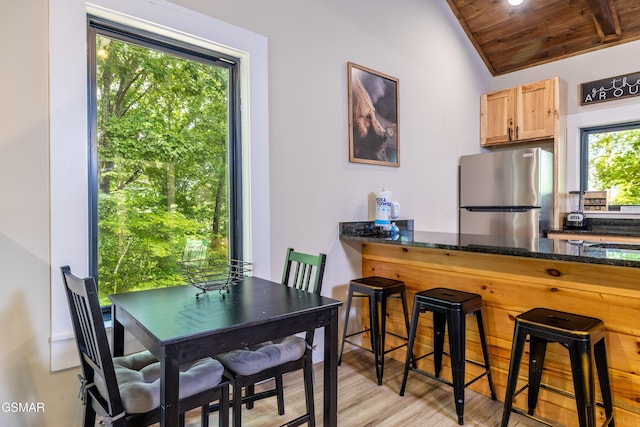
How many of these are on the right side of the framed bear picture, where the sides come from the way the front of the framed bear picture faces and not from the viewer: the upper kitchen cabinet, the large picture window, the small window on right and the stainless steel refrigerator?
1

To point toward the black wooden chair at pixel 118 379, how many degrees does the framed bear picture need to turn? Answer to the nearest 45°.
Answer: approximately 90° to its right

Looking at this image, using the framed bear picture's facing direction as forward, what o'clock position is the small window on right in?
The small window on right is roughly at 10 o'clock from the framed bear picture.

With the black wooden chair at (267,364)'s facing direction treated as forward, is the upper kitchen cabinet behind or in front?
behind

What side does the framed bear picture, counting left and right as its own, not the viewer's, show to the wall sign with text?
left

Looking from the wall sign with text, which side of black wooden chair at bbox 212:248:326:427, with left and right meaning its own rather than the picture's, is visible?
back

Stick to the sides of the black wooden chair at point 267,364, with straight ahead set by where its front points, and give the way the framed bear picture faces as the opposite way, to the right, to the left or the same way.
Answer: to the left

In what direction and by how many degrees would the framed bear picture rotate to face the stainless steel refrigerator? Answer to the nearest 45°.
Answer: approximately 90° to its left

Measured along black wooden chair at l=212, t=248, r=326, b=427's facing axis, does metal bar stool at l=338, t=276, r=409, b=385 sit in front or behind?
behind

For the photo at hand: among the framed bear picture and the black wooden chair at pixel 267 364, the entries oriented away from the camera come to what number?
0

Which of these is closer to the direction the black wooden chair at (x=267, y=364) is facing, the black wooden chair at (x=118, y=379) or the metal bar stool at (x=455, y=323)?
the black wooden chair

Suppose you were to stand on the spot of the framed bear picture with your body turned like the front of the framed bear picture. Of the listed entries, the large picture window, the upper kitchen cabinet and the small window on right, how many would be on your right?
1

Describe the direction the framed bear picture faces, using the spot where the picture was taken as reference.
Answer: facing the viewer and to the right of the viewer

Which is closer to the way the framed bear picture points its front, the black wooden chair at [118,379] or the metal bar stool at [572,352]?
the metal bar stool

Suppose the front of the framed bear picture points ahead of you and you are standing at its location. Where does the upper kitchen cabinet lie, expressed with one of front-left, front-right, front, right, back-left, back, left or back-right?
left

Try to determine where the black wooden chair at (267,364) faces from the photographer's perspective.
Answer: facing the viewer and to the left of the viewer

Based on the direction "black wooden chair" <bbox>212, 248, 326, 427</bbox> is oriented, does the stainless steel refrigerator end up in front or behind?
behind
